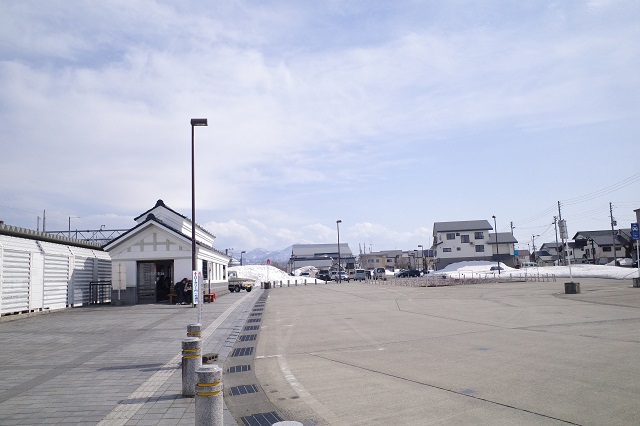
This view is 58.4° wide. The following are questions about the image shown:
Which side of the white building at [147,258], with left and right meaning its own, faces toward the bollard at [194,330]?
front

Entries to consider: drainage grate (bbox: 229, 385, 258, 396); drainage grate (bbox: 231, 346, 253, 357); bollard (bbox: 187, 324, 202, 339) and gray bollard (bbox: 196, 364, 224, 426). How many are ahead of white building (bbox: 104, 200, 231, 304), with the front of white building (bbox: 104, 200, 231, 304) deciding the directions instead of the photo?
4

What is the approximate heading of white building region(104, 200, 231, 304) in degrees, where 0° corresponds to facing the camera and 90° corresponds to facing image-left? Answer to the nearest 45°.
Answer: approximately 0°

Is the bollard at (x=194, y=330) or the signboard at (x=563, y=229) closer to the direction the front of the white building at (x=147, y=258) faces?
the bollard

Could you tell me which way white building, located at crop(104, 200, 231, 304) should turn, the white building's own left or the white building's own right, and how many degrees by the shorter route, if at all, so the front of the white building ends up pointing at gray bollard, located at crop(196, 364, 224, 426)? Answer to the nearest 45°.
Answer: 0° — it already faces it

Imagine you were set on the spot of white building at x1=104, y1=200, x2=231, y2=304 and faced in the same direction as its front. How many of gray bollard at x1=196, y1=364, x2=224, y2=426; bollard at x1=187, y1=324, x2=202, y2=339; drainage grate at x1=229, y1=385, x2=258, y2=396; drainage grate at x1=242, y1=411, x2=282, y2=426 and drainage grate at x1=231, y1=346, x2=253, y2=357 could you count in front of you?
5

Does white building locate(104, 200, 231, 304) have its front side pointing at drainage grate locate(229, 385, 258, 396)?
yes

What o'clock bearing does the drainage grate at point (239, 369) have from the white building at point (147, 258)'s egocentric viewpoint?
The drainage grate is roughly at 12 o'clock from the white building.

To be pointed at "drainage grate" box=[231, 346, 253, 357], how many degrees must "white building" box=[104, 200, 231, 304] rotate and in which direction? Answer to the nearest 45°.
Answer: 0° — it already faces it

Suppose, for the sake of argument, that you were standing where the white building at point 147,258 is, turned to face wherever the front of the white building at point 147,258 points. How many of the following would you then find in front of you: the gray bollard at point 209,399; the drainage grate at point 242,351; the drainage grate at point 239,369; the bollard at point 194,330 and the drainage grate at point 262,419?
5
